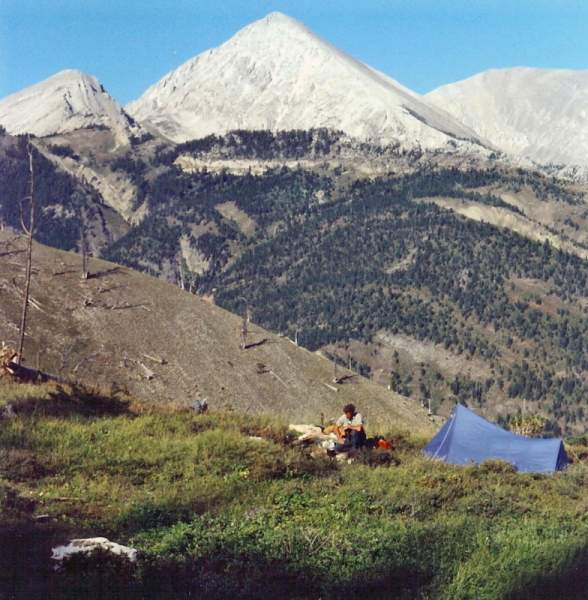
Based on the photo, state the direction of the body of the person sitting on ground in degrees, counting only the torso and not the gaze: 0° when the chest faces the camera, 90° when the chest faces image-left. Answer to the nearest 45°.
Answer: approximately 45°

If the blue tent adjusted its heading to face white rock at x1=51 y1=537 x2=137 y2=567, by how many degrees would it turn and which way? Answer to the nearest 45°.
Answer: approximately 90° to its left

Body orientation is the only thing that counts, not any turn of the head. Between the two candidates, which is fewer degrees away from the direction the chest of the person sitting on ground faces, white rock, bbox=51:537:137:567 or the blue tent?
the white rock

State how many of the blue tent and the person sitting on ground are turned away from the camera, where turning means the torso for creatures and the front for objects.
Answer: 0

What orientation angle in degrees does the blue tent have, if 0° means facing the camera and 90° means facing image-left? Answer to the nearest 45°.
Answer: approximately 90°
